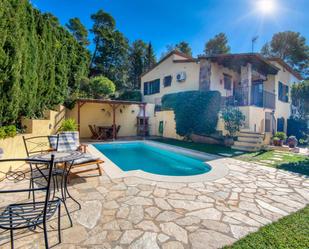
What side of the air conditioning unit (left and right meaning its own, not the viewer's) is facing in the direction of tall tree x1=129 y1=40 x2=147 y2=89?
right

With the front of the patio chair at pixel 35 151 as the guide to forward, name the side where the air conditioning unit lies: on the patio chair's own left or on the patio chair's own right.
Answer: on the patio chair's own left

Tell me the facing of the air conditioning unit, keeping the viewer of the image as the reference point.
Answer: facing the viewer and to the left of the viewer

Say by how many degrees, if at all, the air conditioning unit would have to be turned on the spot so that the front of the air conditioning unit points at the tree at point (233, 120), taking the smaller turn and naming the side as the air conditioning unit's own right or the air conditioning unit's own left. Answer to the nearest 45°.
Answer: approximately 90° to the air conditioning unit's own left

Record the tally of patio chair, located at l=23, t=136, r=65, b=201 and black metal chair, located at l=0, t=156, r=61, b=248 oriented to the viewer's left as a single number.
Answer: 0

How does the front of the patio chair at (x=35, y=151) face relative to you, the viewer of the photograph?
facing the viewer and to the right of the viewer

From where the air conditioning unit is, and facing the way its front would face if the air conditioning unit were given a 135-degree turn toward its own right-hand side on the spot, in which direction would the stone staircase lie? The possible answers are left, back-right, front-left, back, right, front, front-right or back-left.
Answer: back-right

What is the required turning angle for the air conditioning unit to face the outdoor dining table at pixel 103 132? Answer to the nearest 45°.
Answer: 0° — it already faces it

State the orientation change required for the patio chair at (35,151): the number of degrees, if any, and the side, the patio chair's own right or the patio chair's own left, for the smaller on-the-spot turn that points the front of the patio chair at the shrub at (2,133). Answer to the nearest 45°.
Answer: approximately 90° to the patio chair's own right

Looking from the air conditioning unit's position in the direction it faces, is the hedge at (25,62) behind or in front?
in front

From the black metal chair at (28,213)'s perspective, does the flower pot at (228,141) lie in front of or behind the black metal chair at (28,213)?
in front

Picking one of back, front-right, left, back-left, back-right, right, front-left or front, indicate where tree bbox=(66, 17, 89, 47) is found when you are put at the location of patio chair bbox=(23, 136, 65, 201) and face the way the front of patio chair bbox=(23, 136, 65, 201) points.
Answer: back-left

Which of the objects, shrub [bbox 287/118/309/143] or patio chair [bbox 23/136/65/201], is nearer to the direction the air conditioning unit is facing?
the patio chair

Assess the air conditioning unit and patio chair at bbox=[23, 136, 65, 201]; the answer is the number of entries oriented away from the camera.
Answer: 0

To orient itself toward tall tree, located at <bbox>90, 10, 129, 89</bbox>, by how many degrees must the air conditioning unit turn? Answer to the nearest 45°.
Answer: approximately 90° to its right
